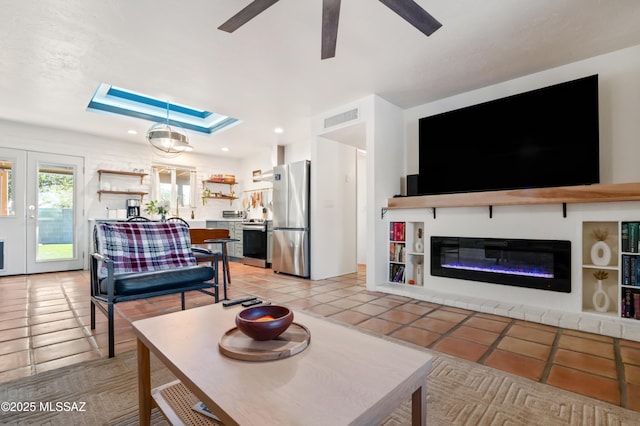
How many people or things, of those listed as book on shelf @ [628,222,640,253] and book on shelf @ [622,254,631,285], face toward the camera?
2

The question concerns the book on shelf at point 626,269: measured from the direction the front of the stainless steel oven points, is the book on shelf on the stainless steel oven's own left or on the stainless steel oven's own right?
on the stainless steel oven's own left

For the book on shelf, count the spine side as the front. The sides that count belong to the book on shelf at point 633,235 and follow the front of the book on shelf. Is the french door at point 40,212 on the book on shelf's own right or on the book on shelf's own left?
on the book on shelf's own right

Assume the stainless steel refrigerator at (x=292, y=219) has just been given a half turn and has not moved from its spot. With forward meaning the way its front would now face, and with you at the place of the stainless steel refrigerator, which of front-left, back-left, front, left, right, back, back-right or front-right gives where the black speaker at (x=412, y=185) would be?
right

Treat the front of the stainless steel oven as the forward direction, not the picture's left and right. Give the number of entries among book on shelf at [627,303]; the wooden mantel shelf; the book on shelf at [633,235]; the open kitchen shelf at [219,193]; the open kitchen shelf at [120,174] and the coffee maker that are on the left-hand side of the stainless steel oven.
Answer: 3

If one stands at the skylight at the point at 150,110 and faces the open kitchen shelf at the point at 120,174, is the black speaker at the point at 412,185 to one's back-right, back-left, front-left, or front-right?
back-right

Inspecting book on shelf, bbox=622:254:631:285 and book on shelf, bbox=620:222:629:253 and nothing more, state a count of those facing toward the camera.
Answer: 2

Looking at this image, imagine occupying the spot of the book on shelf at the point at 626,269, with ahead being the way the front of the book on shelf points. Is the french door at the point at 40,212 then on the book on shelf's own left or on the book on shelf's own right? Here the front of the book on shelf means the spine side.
on the book on shelf's own right

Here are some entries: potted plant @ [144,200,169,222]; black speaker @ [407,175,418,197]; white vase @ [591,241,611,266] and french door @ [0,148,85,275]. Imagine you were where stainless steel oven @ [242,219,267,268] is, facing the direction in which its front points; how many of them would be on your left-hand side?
2

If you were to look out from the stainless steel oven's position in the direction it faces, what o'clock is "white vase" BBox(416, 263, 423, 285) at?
The white vase is roughly at 9 o'clock from the stainless steel oven.

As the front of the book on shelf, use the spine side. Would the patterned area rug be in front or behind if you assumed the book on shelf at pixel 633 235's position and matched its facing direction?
in front
